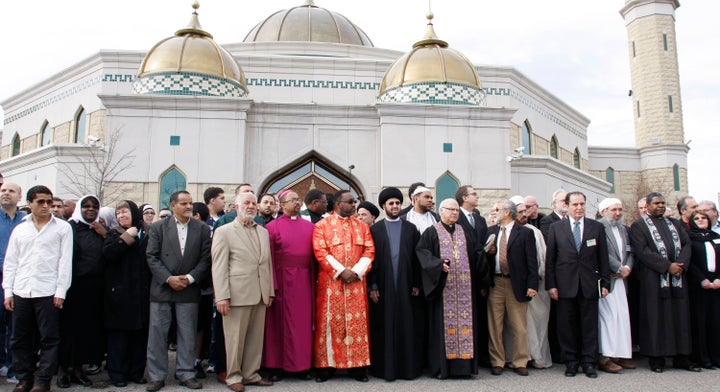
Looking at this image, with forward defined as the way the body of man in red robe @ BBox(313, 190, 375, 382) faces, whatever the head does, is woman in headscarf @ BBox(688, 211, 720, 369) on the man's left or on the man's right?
on the man's left

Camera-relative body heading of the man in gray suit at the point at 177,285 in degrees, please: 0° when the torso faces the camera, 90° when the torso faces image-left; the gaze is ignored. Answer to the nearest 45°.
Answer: approximately 0°

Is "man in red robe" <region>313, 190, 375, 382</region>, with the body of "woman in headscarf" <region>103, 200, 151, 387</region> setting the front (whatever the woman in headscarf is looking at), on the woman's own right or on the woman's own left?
on the woman's own left

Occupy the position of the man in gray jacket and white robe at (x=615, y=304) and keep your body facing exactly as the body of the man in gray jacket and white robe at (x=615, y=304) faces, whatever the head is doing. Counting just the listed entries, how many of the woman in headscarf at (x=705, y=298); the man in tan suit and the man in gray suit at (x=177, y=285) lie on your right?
2

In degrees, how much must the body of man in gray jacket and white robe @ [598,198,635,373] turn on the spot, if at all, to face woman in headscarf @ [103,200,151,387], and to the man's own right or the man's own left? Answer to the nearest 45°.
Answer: approximately 90° to the man's own right

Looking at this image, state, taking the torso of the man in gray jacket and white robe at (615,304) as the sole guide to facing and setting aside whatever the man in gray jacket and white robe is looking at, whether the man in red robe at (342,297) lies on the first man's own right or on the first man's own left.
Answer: on the first man's own right

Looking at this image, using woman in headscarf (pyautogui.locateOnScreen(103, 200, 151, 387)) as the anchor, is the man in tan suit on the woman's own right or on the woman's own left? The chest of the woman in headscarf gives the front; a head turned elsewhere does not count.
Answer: on the woman's own left
